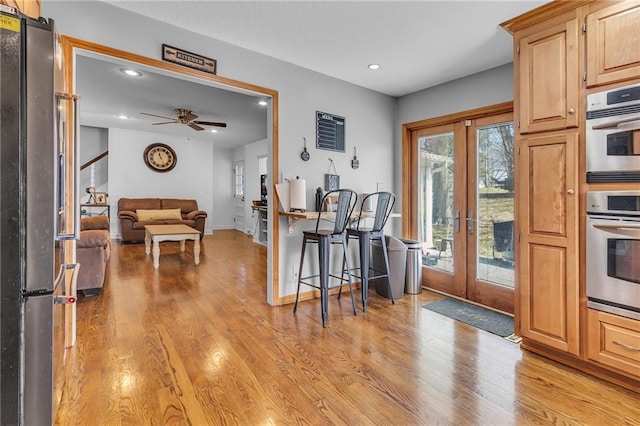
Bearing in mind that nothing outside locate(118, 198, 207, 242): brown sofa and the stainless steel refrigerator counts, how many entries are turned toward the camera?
1

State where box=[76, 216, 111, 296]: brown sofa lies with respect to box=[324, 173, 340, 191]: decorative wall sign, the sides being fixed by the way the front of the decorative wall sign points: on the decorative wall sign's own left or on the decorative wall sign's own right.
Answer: on the decorative wall sign's own right

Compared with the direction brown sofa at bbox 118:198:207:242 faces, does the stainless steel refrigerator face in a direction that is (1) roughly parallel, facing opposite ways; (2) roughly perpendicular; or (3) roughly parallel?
roughly perpendicular

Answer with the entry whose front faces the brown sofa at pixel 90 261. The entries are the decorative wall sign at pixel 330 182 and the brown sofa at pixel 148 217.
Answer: the brown sofa at pixel 148 217

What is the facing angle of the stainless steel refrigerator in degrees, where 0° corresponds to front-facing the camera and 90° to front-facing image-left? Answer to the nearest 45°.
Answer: approximately 270°

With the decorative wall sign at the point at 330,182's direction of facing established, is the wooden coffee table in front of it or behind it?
behind

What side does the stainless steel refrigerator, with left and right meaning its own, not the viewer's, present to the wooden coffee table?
left

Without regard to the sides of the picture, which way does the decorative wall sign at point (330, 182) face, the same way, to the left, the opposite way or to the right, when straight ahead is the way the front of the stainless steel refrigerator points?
to the right

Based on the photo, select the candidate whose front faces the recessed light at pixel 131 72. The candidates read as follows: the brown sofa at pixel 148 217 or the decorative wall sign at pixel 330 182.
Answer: the brown sofa
